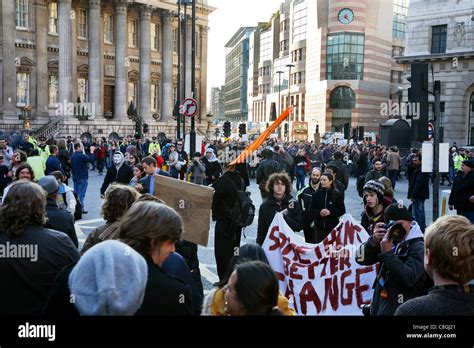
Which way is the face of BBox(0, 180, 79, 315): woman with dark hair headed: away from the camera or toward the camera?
away from the camera

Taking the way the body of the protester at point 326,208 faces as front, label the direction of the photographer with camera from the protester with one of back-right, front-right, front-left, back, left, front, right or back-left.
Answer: front-left

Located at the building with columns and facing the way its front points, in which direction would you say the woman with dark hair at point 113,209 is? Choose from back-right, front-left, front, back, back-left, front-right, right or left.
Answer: front-right

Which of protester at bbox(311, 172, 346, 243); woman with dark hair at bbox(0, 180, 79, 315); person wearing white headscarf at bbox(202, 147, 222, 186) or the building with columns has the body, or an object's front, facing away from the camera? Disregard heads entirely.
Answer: the woman with dark hair

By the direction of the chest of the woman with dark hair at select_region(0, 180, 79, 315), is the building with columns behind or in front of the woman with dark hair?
in front

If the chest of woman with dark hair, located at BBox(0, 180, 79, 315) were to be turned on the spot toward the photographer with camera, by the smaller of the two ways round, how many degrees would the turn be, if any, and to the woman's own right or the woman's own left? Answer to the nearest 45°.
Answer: approximately 90° to the woman's own right

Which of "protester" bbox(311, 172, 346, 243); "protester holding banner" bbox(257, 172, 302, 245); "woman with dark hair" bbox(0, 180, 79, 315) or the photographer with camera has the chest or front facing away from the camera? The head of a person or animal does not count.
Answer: the woman with dark hair

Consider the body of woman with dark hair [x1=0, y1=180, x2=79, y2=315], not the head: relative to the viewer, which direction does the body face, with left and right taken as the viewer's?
facing away from the viewer

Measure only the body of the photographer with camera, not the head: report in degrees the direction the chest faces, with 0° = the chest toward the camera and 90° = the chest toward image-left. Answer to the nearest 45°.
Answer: approximately 45°

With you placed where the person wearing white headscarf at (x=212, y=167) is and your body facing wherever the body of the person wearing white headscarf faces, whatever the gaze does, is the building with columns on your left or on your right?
on your right

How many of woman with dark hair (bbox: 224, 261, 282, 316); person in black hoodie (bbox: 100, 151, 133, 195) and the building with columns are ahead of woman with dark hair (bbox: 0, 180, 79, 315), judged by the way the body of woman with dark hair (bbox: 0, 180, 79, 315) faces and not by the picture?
2

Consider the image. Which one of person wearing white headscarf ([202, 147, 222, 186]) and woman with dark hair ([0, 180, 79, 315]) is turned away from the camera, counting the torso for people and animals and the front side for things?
the woman with dark hair

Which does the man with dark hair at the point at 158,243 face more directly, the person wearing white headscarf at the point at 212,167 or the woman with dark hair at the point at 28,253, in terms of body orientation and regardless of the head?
the person wearing white headscarf
